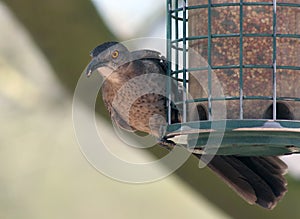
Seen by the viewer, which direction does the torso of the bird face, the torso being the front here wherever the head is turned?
to the viewer's left
